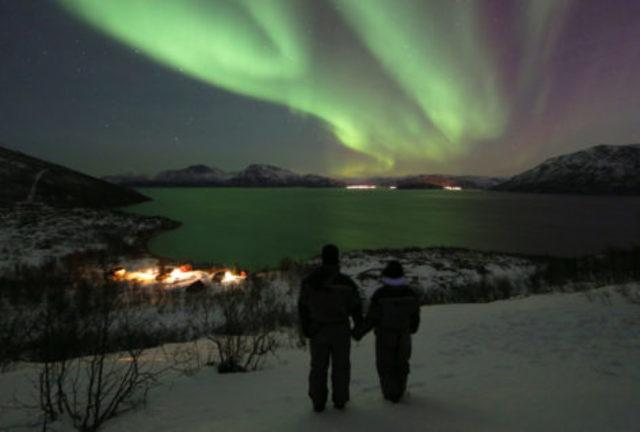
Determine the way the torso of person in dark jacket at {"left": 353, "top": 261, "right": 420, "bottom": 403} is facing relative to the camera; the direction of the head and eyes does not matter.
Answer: away from the camera

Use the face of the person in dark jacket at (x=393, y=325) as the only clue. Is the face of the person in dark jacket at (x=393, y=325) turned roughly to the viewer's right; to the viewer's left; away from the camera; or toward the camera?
away from the camera

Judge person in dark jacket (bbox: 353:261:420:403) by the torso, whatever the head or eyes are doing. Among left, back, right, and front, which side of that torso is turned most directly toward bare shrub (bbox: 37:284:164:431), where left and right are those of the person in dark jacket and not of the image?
left

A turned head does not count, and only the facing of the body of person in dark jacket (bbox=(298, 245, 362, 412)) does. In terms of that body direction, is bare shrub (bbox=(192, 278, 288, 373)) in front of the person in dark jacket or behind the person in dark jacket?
in front

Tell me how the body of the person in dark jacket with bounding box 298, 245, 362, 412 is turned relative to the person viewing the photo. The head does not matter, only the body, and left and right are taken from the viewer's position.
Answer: facing away from the viewer

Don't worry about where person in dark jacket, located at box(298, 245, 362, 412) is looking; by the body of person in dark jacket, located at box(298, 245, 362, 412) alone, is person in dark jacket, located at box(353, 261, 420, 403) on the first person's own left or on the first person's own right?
on the first person's own right

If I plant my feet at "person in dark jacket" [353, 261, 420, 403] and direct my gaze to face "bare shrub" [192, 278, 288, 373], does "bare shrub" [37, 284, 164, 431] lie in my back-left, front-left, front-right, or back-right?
front-left

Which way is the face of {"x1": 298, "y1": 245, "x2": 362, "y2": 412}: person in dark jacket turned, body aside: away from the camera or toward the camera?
away from the camera

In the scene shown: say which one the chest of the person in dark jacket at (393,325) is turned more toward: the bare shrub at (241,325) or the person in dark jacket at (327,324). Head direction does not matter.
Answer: the bare shrub

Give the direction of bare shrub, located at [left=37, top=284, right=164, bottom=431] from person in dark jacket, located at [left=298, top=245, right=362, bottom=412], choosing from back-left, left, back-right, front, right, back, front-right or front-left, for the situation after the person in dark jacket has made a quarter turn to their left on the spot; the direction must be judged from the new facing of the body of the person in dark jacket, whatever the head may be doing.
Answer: front

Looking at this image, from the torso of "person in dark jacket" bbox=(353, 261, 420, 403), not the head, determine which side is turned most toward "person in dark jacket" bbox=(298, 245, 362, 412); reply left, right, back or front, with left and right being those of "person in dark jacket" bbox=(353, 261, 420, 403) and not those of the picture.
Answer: left

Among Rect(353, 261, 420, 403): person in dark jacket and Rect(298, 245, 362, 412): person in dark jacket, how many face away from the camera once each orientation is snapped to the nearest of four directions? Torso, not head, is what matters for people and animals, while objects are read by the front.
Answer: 2

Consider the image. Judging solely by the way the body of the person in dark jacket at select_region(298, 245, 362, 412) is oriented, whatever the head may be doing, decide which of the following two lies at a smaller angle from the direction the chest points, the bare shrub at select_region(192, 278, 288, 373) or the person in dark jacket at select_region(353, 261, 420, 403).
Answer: the bare shrub

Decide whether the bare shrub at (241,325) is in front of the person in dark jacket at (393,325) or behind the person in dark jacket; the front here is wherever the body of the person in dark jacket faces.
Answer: in front
